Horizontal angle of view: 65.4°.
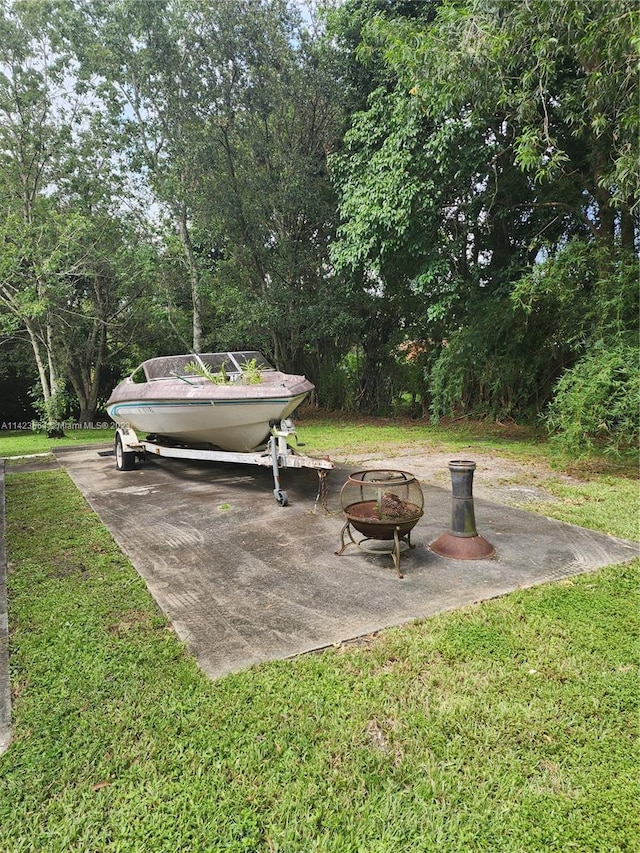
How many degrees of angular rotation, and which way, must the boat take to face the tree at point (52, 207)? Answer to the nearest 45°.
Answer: approximately 180°

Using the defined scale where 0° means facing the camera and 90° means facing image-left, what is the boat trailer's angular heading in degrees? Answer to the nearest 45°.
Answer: approximately 315°

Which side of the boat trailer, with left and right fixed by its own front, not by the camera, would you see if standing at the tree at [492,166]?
left

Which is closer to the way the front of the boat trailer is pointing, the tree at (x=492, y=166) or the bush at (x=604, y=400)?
the bush

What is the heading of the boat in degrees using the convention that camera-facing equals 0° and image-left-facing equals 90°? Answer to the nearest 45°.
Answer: approximately 315°

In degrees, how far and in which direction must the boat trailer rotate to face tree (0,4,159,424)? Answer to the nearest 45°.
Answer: approximately 180°
